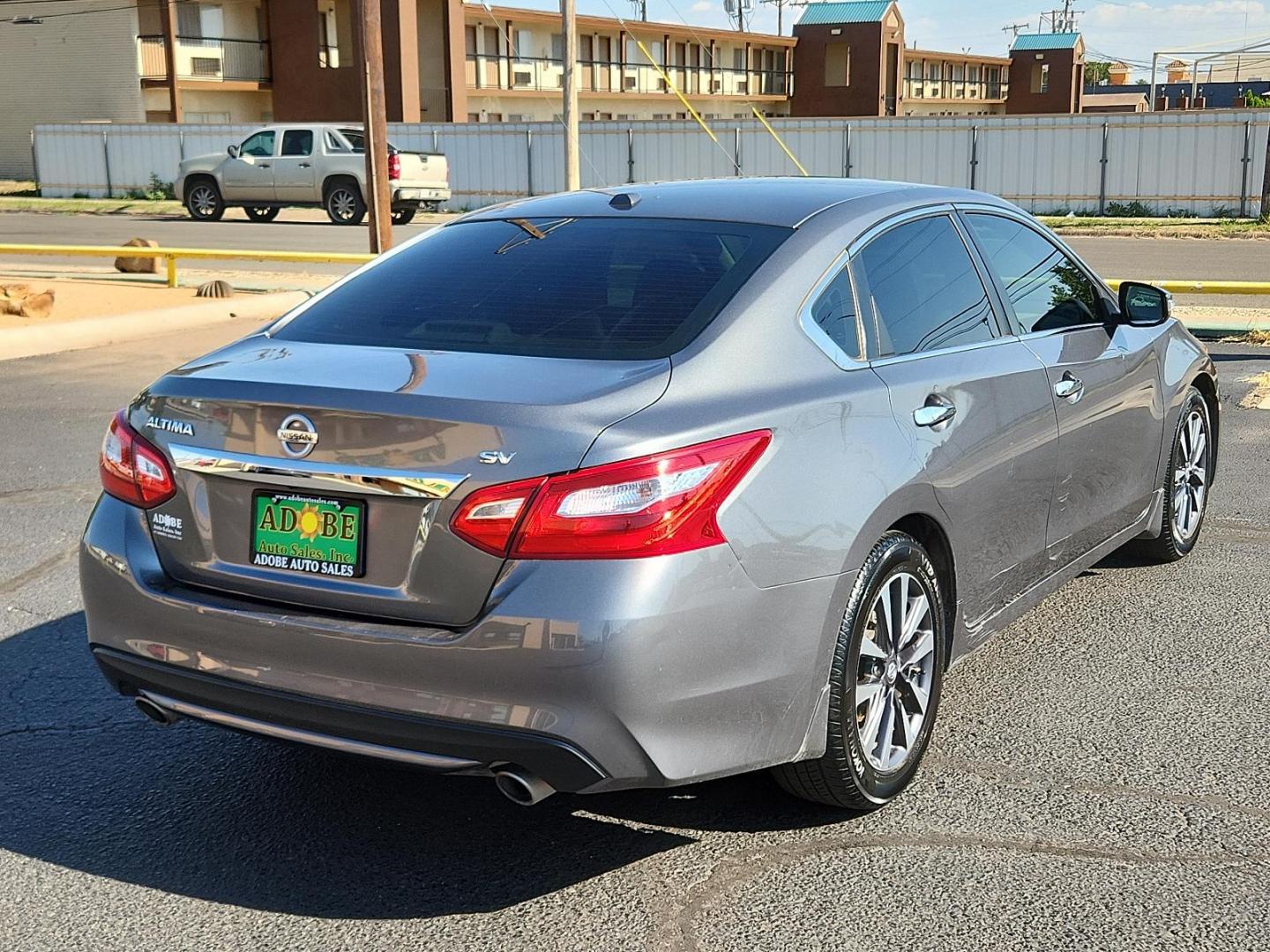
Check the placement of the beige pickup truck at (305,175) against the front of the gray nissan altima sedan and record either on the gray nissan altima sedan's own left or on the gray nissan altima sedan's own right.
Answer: on the gray nissan altima sedan's own left

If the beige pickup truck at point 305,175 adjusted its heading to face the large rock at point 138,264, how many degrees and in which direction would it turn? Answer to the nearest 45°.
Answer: approximately 135° to its left

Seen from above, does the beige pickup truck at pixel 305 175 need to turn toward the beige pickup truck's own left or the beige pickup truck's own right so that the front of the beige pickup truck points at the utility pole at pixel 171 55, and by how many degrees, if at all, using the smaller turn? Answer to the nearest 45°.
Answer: approximately 45° to the beige pickup truck's own right

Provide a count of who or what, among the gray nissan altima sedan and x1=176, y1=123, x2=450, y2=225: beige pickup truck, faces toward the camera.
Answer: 0

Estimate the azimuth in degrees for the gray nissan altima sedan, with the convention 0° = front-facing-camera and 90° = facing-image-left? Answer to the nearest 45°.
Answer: approximately 225°

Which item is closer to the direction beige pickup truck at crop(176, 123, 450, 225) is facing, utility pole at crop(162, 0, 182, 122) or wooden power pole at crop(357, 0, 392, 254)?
the utility pole

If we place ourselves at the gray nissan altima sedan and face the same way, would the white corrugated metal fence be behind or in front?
in front

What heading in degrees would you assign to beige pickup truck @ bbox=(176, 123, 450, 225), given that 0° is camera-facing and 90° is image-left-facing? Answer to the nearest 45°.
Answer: approximately 135°
